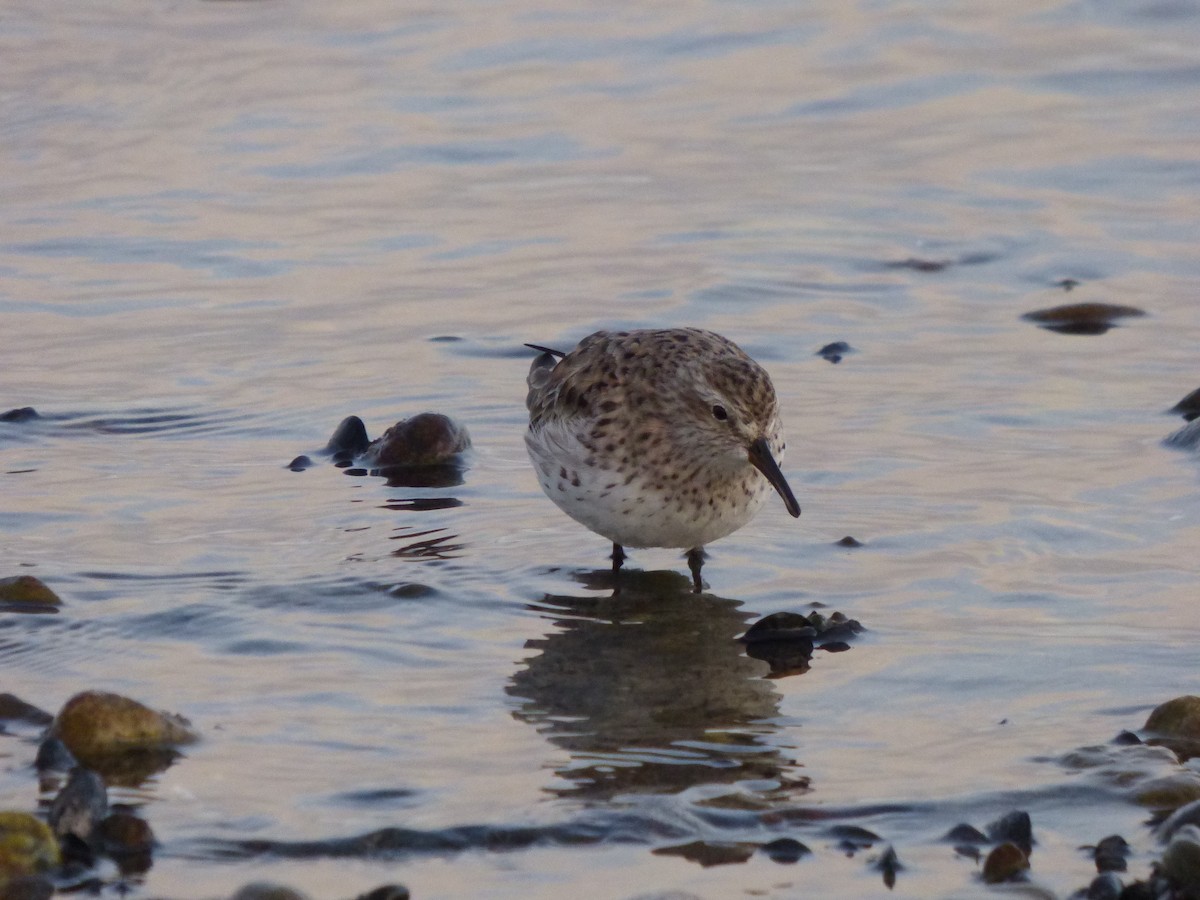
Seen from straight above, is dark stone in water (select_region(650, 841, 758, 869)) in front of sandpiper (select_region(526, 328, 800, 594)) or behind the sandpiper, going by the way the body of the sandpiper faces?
in front

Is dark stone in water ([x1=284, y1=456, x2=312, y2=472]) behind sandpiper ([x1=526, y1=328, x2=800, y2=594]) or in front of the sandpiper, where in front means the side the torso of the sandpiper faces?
behind

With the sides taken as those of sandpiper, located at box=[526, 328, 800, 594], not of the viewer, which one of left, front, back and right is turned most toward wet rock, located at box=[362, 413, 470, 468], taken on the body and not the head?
back

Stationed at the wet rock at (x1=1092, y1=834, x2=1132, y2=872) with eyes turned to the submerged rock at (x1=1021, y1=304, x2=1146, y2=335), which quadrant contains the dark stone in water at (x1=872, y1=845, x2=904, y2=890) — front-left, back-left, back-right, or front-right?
back-left

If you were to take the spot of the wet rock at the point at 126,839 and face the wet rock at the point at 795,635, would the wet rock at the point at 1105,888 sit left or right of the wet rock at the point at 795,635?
right

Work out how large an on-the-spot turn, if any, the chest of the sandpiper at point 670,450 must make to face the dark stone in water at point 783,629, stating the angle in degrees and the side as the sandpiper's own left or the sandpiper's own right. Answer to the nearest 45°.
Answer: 0° — it already faces it

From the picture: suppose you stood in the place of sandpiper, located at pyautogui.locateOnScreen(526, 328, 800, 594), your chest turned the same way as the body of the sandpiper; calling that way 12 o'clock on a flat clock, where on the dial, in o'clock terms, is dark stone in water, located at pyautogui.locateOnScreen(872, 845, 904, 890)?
The dark stone in water is roughly at 1 o'clock from the sandpiper.

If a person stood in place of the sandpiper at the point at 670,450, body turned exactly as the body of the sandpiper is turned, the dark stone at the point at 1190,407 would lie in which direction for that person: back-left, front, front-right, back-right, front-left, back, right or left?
left

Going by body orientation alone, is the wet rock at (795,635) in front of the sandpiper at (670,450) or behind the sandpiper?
in front

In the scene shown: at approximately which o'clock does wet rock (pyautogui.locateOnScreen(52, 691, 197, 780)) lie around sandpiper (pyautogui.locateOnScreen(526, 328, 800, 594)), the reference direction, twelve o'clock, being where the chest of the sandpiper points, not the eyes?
The wet rock is roughly at 3 o'clock from the sandpiper.

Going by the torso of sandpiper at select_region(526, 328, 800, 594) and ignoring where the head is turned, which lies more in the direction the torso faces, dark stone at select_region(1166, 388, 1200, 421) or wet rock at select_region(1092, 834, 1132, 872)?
the wet rock

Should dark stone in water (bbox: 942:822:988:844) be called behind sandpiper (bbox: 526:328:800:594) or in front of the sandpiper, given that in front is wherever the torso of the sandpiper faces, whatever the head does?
in front

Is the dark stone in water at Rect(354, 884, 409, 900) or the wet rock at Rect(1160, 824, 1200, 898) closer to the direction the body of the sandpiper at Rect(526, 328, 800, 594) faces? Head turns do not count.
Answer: the wet rock

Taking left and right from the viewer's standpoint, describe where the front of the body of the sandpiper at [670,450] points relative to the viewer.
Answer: facing the viewer and to the right of the viewer

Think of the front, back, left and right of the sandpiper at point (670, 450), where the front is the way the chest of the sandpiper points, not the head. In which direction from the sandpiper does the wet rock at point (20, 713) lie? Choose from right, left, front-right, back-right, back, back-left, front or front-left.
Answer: right

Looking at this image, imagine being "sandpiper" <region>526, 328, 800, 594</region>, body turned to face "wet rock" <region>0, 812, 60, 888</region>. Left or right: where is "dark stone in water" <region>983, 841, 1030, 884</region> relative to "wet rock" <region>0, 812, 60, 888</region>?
left

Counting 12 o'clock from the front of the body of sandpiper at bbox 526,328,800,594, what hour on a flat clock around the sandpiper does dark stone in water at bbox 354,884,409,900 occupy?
The dark stone in water is roughly at 2 o'clock from the sandpiper.

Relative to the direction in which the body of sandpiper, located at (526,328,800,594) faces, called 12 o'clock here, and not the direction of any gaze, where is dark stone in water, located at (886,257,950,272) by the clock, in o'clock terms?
The dark stone in water is roughly at 8 o'clock from the sandpiper.
